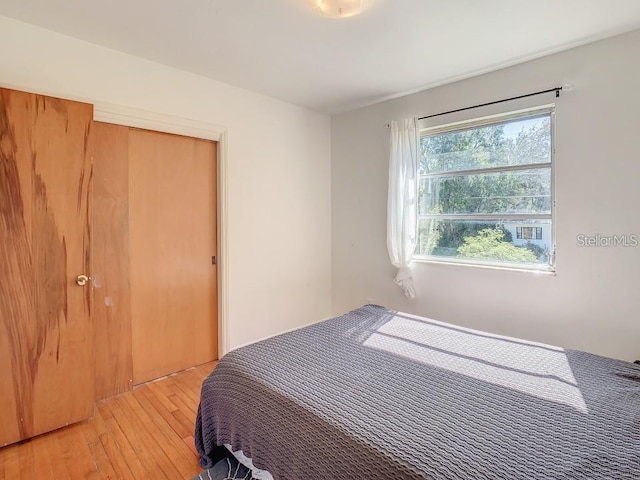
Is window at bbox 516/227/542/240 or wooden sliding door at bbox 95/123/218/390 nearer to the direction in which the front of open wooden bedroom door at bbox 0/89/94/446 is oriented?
the window

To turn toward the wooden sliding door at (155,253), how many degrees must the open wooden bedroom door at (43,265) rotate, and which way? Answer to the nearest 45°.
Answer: approximately 90° to its left

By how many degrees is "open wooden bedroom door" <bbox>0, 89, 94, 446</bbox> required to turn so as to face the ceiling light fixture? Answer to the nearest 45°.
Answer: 0° — it already faces it

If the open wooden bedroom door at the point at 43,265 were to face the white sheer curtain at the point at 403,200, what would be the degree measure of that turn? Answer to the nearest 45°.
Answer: approximately 45° to its left

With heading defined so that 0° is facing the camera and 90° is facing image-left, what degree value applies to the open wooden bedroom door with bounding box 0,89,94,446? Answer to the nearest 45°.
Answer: approximately 315°

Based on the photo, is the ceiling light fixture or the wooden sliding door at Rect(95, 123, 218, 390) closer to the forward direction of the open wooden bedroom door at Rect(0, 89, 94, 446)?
the ceiling light fixture
